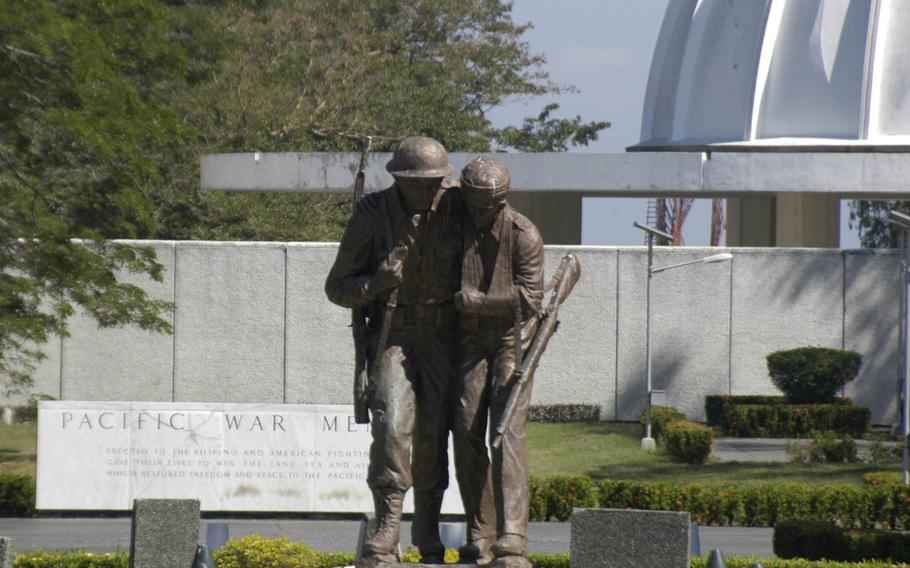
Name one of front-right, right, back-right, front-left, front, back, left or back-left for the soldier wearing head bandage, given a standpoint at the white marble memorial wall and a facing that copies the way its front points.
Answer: front

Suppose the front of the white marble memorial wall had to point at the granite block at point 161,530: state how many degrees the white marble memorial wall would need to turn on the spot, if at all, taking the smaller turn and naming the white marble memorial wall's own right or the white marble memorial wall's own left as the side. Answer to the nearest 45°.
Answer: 0° — it already faces it

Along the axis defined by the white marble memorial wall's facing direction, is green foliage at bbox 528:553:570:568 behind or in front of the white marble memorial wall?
in front

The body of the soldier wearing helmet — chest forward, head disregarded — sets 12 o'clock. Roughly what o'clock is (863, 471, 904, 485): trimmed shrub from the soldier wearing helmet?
The trimmed shrub is roughly at 7 o'clock from the soldier wearing helmet.

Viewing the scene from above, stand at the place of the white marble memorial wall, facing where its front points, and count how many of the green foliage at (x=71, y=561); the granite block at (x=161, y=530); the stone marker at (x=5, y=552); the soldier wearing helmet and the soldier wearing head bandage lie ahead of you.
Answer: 5

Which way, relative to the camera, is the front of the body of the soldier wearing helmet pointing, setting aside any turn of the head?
toward the camera

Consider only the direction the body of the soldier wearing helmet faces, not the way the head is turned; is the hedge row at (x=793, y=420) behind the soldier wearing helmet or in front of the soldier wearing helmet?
behind

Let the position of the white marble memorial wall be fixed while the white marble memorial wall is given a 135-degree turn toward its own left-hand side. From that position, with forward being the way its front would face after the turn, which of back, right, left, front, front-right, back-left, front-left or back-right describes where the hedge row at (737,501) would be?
front-right

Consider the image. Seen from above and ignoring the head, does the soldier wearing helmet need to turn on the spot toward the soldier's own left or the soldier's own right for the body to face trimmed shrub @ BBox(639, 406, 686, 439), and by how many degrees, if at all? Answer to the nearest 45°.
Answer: approximately 180°

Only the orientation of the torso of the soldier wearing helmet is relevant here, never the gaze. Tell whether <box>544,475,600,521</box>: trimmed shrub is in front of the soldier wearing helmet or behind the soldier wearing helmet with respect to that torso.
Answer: behind

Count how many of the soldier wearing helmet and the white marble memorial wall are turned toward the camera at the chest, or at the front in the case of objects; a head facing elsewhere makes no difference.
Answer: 2

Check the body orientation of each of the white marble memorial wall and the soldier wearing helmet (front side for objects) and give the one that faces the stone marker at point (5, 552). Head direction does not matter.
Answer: the white marble memorial wall

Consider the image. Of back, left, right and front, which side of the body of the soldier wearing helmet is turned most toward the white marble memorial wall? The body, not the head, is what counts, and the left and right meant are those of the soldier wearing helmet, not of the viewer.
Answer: back

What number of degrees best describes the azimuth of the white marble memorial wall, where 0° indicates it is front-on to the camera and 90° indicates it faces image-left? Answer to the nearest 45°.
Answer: approximately 0°
